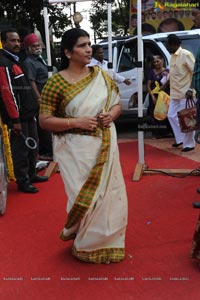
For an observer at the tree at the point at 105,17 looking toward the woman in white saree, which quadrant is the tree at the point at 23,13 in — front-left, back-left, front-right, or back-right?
front-right

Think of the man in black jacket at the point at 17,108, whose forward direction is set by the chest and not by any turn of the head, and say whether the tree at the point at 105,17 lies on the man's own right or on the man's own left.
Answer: on the man's own left

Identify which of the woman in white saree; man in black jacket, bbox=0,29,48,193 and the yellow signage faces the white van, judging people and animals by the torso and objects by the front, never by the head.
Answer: the yellow signage

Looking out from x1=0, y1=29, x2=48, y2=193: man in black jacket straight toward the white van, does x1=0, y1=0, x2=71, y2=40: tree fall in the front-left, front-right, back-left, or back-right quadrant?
front-left

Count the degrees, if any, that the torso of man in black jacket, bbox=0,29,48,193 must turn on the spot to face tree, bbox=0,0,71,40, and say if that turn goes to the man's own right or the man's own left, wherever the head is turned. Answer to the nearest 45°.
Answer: approximately 135° to the man's own left

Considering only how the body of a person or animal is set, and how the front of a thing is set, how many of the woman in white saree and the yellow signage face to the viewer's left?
0

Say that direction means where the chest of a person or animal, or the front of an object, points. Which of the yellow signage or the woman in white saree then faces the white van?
the yellow signage

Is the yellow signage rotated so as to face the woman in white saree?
yes

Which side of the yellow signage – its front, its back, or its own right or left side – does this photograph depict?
front

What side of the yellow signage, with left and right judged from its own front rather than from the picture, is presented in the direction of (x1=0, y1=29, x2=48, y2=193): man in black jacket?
front

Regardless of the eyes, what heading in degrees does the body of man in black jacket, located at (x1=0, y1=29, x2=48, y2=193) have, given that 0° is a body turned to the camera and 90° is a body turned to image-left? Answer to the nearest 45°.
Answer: approximately 315°

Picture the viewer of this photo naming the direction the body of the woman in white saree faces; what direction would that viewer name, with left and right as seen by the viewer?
facing the viewer and to the right of the viewer

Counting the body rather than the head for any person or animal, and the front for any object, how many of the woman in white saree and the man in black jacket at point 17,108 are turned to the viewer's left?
0

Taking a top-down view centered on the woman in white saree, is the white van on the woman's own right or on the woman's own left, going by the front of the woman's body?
on the woman's own left
